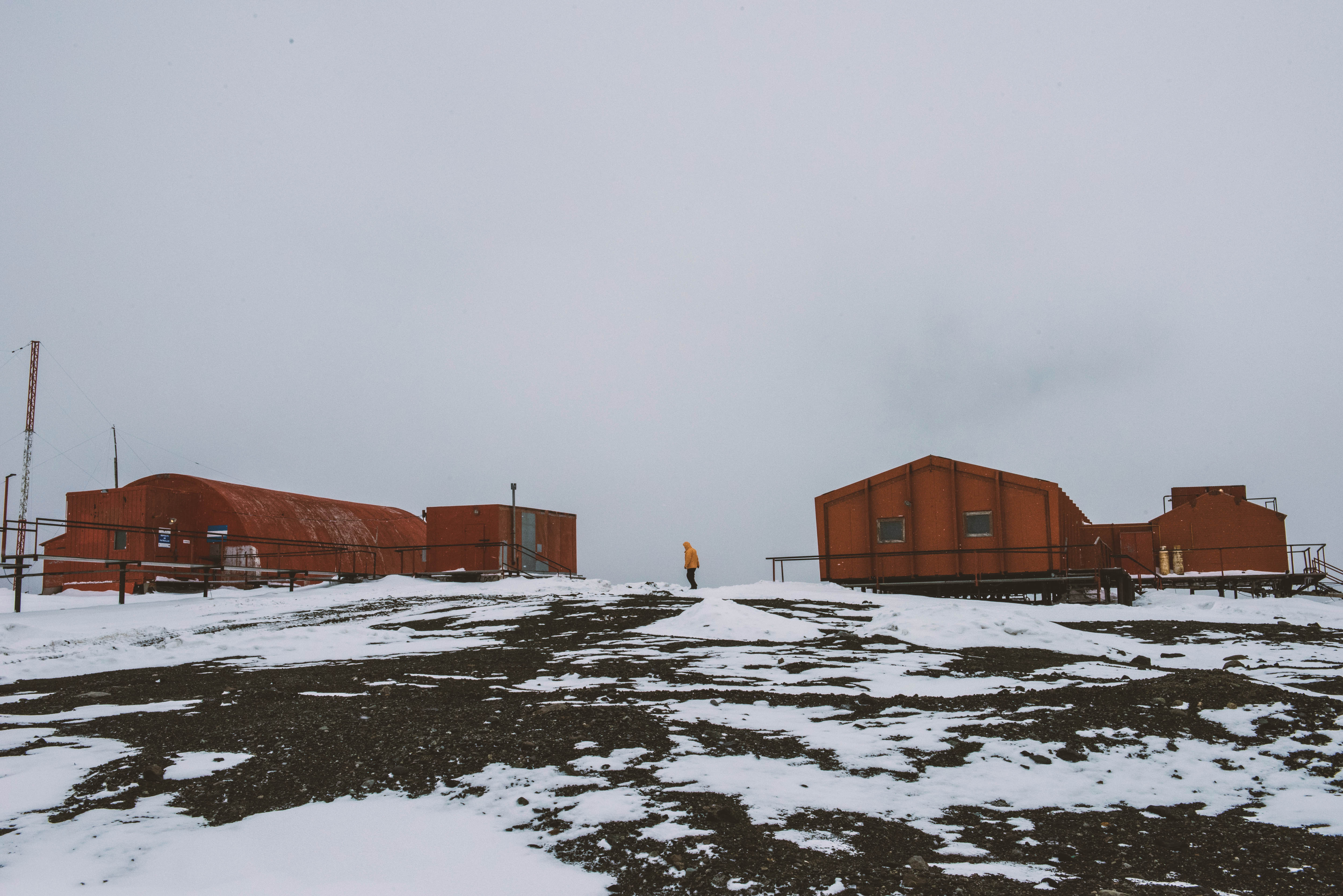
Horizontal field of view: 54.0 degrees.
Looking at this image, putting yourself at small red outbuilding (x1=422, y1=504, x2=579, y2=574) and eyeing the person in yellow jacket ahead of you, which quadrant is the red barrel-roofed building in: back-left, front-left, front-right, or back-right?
back-right

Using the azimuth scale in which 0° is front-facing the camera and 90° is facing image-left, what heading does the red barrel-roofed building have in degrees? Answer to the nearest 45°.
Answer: approximately 45°

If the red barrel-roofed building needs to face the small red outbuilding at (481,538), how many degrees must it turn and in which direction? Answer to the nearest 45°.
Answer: approximately 135° to its left

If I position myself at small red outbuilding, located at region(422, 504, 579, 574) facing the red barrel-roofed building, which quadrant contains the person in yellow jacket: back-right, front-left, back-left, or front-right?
back-left
